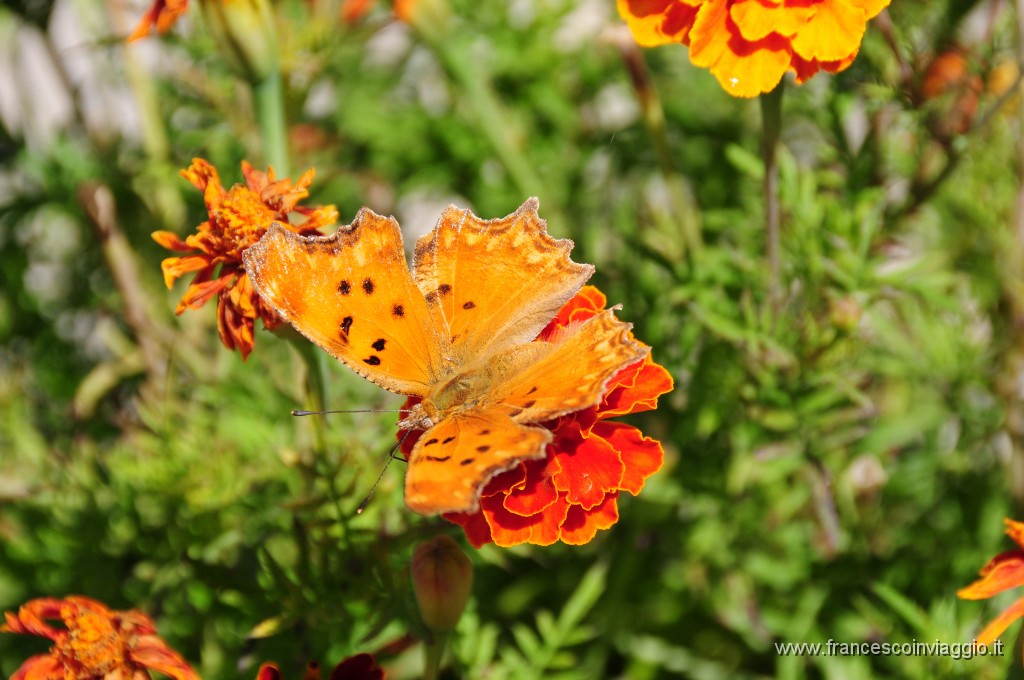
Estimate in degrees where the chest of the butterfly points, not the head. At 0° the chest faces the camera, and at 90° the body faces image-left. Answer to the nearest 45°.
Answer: approximately 45°
